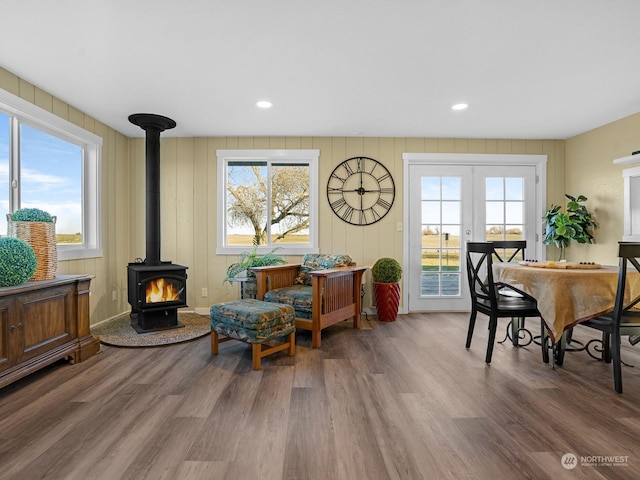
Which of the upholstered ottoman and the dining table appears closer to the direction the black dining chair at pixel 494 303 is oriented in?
the dining table

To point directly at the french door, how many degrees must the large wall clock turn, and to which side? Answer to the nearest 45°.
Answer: approximately 90° to its left

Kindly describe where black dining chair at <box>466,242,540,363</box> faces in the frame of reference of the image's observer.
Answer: facing away from the viewer and to the right of the viewer

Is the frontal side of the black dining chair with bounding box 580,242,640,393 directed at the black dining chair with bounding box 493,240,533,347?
yes

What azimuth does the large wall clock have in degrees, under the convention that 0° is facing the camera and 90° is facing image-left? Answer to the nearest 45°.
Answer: approximately 0°

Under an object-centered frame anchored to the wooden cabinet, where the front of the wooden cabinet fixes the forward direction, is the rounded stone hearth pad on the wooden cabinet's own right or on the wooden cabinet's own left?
on the wooden cabinet's own left

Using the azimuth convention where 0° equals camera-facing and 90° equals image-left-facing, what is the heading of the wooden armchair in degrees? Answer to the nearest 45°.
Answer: approximately 45°
